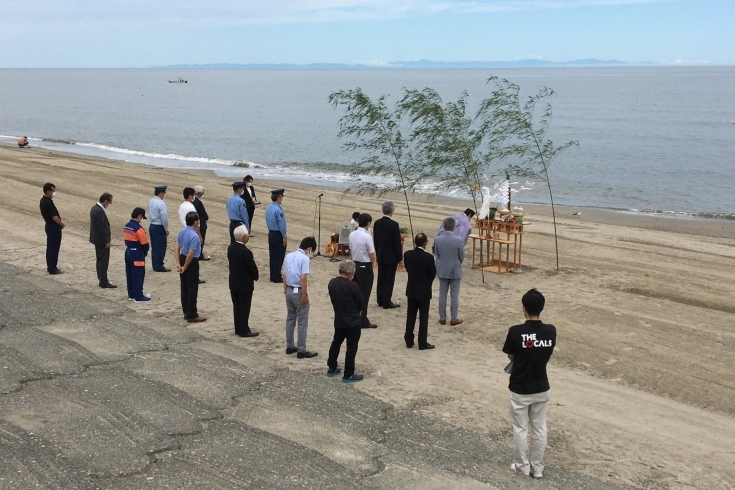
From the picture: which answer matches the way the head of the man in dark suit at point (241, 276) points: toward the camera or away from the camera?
away from the camera

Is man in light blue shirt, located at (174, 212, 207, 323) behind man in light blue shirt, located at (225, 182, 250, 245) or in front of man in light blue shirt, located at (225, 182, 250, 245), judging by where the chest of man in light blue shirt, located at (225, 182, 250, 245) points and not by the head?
behind

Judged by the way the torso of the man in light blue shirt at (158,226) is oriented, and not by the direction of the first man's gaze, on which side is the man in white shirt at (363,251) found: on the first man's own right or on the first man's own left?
on the first man's own right

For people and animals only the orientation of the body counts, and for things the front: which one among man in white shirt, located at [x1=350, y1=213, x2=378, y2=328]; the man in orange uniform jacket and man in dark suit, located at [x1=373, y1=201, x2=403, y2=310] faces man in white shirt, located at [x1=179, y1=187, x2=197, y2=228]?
the man in orange uniform jacket

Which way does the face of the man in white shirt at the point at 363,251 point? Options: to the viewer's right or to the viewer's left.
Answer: to the viewer's right

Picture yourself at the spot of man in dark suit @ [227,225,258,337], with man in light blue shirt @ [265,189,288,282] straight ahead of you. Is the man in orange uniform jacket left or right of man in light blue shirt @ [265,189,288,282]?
left

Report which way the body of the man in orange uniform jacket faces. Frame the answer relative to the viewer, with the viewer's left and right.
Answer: facing away from the viewer and to the right of the viewer

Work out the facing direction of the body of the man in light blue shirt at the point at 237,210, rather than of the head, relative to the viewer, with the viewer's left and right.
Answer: facing away from the viewer and to the right of the viewer

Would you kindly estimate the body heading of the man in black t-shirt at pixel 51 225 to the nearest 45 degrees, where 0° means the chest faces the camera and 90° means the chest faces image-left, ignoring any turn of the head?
approximately 270°

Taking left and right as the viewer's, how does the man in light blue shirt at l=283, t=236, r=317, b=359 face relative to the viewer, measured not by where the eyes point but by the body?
facing away from the viewer and to the right of the viewer

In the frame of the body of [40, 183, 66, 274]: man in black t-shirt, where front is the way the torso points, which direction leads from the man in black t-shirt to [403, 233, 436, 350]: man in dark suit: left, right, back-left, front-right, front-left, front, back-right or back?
front-right

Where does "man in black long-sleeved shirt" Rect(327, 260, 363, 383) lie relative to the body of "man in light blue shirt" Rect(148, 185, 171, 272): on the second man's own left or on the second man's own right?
on the second man's own right

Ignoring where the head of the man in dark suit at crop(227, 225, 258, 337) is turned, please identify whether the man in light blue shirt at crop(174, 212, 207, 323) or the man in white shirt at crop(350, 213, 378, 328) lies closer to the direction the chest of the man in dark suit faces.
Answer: the man in white shirt
